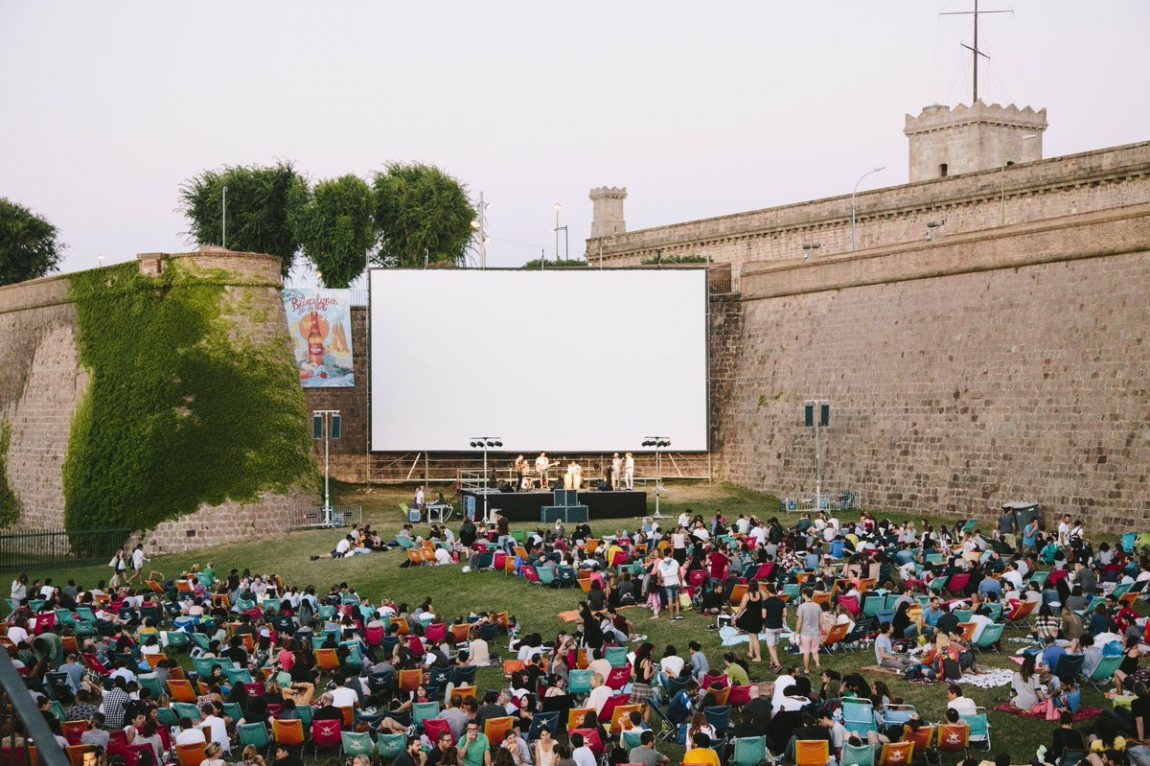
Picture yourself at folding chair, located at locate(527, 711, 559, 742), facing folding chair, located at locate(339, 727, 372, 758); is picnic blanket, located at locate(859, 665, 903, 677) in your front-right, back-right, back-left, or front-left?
back-right

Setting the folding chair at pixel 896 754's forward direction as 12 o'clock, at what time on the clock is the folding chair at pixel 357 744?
the folding chair at pixel 357 744 is roughly at 9 o'clock from the folding chair at pixel 896 754.

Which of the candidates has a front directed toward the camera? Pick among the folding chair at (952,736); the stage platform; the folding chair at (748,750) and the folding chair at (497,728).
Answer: the stage platform

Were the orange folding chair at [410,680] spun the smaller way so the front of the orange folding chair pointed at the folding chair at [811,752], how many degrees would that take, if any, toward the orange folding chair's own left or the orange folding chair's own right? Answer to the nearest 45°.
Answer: approximately 135° to the orange folding chair's own right

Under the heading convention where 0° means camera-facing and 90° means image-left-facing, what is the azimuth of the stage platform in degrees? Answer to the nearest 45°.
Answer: approximately 0°

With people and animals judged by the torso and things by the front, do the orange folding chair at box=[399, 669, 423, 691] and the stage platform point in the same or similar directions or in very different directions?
very different directions

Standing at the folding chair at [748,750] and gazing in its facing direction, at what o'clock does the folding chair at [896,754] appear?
the folding chair at [896,754] is roughly at 3 o'clock from the folding chair at [748,750].

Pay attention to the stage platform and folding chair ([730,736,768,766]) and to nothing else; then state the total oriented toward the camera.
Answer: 1

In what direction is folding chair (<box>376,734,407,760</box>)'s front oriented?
away from the camera

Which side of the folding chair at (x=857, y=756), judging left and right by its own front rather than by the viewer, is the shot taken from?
back

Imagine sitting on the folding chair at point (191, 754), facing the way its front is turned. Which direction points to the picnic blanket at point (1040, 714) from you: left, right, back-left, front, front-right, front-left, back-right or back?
right

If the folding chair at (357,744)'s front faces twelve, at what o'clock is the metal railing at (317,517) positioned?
The metal railing is roughly at 12 o'clock from the folding chair.

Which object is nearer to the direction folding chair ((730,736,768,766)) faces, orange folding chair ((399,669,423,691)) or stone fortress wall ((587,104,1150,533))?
the stone fortress wall

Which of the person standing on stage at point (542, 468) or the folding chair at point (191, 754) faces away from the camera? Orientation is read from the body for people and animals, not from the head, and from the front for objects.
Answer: the folding chair

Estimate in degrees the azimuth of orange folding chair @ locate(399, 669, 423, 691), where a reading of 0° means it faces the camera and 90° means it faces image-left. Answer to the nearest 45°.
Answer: approximately 180°

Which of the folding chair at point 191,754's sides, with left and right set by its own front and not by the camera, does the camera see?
back

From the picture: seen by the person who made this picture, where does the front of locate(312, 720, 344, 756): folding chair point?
facing away from the viewer

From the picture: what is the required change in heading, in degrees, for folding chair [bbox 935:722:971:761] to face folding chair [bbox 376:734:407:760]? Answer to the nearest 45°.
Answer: approximately 90° to its left

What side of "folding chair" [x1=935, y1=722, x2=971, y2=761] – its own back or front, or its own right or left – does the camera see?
back
